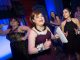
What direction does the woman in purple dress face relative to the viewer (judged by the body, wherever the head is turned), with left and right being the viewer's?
facing the viewer and to the right of the viewer

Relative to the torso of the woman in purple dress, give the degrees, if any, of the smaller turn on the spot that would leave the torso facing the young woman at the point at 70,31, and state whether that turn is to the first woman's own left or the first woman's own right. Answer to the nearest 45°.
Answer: approximately 90° to the first woman's own left
